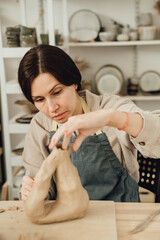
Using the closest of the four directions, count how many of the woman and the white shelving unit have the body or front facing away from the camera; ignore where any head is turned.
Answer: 0

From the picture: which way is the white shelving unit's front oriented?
toward the camera

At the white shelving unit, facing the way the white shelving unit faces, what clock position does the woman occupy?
The woman is roughly at 11 o'clock from the white shelving unit.

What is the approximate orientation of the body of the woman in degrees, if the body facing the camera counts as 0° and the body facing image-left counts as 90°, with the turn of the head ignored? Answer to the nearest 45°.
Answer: approximately 45°

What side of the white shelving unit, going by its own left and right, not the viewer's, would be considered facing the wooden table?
front
